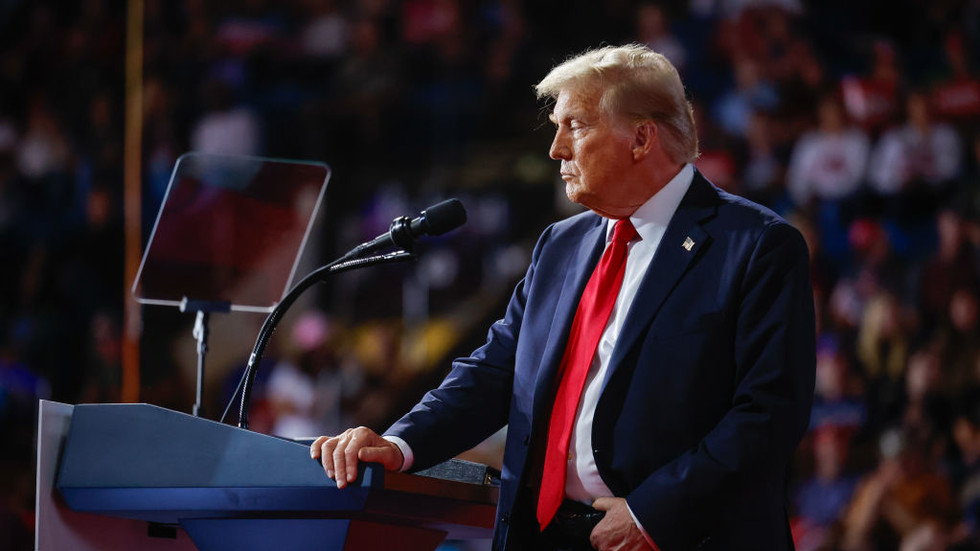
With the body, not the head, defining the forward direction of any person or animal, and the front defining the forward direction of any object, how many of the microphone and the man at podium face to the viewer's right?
1

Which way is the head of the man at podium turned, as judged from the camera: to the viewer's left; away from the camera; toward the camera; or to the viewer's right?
to the viewer's left

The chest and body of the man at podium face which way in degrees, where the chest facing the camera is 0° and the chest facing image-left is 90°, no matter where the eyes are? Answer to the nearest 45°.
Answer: approximately 45°

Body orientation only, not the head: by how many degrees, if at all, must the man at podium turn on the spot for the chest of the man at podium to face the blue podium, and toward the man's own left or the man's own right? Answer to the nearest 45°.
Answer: approximately 45° to the man's own right

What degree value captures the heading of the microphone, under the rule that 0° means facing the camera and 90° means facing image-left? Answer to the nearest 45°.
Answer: approximately 270°
